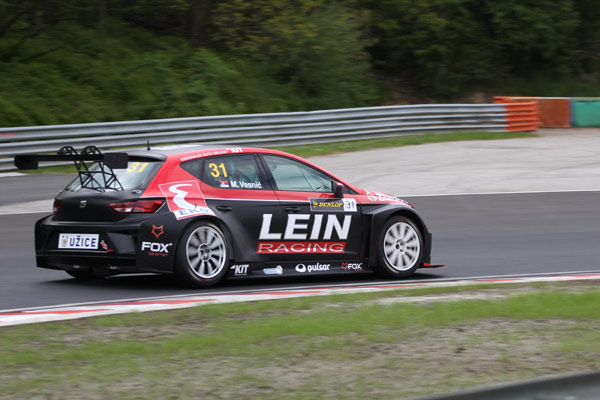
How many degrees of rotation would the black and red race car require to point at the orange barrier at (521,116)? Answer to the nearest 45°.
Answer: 0° — it already faces it

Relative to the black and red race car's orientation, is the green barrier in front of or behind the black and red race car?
in front

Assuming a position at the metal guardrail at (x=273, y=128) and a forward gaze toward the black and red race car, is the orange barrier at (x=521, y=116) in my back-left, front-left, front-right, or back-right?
back-left

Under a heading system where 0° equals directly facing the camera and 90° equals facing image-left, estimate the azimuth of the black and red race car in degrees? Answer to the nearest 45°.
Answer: approximately 225°

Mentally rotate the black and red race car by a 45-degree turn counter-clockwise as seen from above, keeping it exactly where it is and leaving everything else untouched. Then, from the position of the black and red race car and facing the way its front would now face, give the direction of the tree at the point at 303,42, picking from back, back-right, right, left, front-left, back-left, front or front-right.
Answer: front

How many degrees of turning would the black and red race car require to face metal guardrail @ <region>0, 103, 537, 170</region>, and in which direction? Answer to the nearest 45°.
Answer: approximately 45° to its left

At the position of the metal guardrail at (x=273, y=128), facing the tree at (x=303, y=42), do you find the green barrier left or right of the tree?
right

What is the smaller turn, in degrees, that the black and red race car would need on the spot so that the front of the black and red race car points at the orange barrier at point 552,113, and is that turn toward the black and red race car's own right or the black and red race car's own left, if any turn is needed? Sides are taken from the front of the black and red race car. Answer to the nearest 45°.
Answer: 0° — it already faces it
